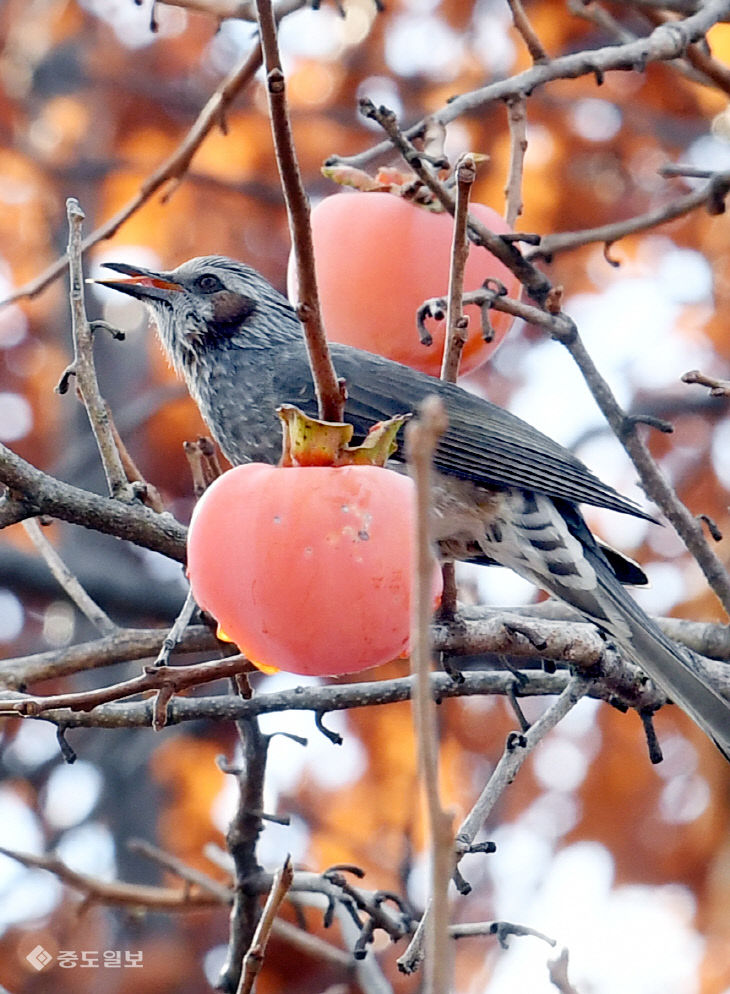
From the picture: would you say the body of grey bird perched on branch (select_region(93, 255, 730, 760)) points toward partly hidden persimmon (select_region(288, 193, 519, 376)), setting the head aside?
no

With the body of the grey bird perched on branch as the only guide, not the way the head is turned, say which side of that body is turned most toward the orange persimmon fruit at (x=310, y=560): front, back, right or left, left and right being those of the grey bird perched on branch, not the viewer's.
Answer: left

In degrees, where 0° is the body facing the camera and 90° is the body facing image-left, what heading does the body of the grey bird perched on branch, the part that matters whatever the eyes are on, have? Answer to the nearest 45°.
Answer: approximately 90°
